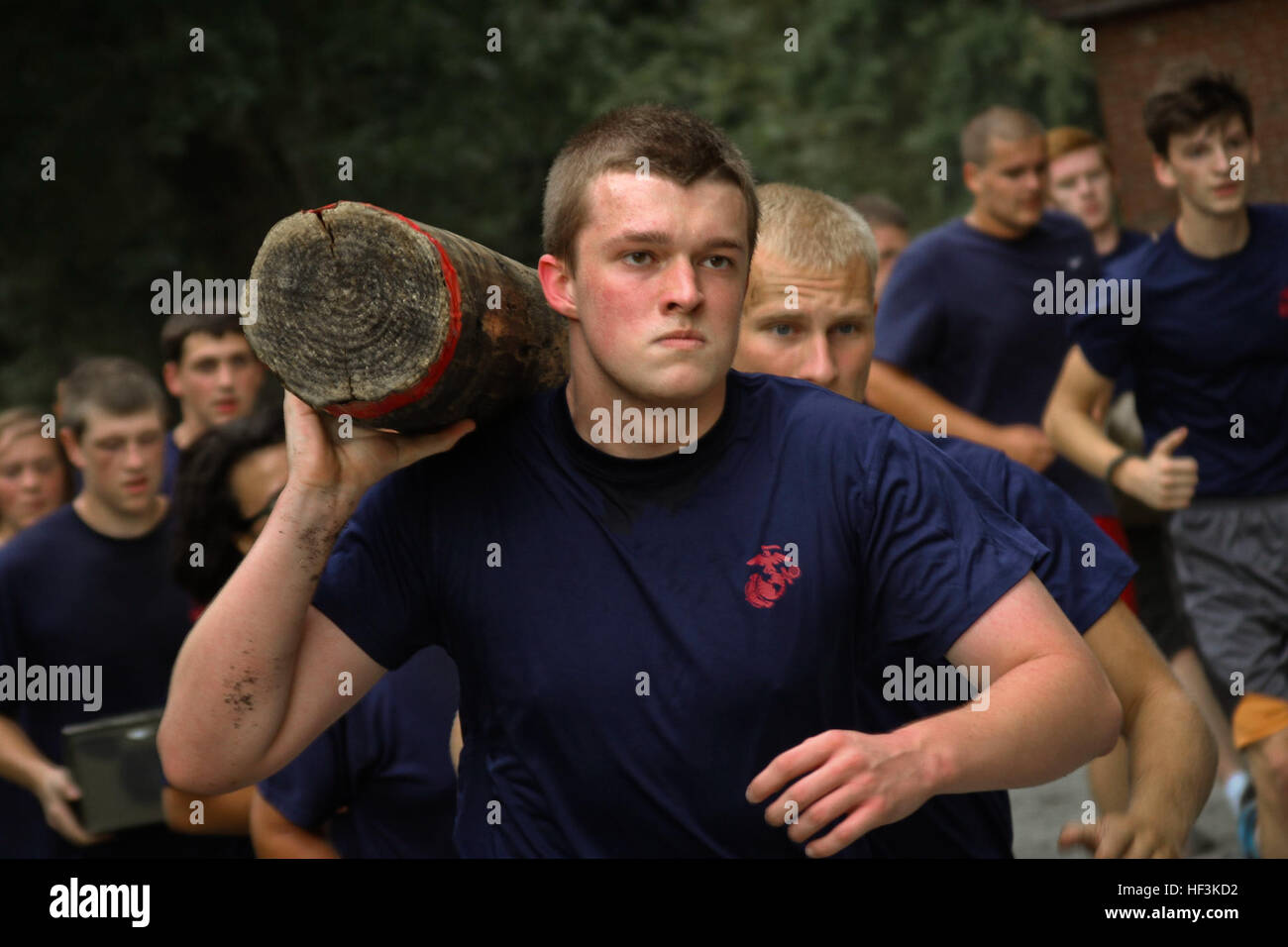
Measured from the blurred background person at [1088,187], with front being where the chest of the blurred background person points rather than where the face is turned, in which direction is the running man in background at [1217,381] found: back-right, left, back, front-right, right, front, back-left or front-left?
front

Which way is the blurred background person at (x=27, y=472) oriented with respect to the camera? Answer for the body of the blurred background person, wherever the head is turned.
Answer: toward the camera

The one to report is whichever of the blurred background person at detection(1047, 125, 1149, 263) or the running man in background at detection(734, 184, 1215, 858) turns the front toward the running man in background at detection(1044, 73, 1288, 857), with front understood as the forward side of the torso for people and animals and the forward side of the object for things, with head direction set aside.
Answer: the blurred background person

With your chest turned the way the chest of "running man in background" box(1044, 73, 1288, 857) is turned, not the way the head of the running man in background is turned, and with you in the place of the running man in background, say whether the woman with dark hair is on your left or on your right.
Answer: on your right

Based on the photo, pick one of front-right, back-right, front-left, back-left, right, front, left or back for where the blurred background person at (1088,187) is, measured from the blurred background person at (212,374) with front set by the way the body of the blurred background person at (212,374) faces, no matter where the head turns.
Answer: front-left

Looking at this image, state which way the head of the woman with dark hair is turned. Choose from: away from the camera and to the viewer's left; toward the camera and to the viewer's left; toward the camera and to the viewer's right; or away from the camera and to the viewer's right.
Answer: toward the camera and to the viewer's right

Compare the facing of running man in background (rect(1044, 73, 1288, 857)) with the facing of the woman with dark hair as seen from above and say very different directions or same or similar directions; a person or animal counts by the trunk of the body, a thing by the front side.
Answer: same or similar directions

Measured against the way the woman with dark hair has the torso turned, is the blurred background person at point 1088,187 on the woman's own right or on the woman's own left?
on the woman's own left

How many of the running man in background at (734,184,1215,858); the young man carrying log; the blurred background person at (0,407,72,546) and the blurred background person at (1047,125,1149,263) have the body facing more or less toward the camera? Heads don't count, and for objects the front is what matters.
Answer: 4

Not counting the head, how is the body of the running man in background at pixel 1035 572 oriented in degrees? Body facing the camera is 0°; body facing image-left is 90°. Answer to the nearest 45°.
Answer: approximately 0°

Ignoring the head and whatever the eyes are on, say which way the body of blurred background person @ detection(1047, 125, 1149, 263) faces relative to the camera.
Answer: toward the camera

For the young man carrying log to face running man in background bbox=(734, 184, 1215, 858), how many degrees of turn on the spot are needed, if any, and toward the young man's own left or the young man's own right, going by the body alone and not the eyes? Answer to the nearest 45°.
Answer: approximately 135° to the young man's own left

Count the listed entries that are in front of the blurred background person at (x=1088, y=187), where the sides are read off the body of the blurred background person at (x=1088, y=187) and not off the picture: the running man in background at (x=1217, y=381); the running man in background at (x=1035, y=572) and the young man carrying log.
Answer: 3

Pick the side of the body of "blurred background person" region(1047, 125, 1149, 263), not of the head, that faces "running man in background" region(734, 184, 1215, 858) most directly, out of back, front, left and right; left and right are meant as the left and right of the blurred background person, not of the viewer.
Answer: front
